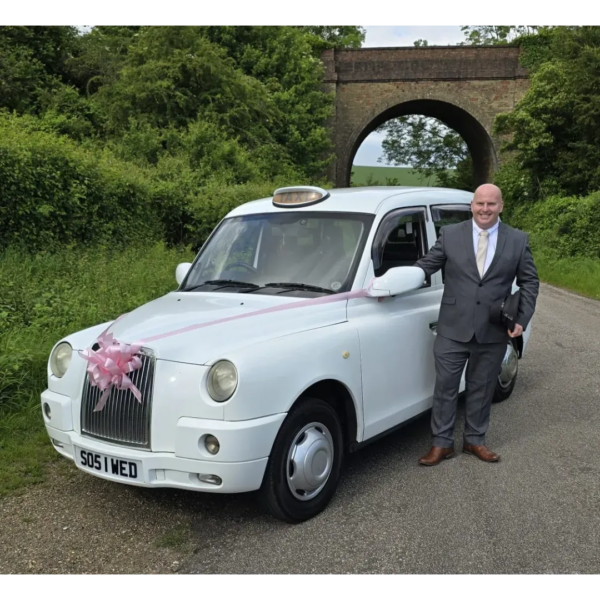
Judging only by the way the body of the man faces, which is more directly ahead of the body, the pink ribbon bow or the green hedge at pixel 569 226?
the pink ribbon bow

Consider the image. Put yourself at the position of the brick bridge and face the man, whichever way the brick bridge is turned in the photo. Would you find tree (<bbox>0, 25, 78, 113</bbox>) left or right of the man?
right

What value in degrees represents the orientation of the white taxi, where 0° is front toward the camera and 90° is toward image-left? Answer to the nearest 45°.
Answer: approximately 45°

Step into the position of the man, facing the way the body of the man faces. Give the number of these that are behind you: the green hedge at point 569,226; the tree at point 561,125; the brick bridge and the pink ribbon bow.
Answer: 3

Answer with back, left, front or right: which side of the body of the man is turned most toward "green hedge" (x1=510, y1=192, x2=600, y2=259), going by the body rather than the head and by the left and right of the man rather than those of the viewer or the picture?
back

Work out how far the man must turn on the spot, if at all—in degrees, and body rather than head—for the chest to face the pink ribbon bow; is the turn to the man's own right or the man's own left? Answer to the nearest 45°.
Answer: approximately 45° to the man's own right

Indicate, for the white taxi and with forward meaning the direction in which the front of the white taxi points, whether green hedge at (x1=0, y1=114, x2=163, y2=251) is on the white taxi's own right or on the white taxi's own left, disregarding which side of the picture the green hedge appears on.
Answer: on the white taxi's own right

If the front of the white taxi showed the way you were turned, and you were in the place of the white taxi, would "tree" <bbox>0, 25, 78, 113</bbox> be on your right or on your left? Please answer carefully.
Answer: on your right

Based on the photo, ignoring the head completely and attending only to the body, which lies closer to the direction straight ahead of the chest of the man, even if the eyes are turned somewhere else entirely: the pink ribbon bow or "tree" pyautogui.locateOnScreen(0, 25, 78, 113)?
the pink ribbon bow

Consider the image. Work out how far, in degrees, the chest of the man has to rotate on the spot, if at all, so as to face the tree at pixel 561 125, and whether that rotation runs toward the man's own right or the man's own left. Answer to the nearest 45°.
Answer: approximately 180°

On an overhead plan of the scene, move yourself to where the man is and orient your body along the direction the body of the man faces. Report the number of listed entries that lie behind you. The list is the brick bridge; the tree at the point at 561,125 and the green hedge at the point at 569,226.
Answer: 3

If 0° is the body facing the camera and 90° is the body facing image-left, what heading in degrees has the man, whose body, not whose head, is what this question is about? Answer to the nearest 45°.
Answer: approximately 0°
